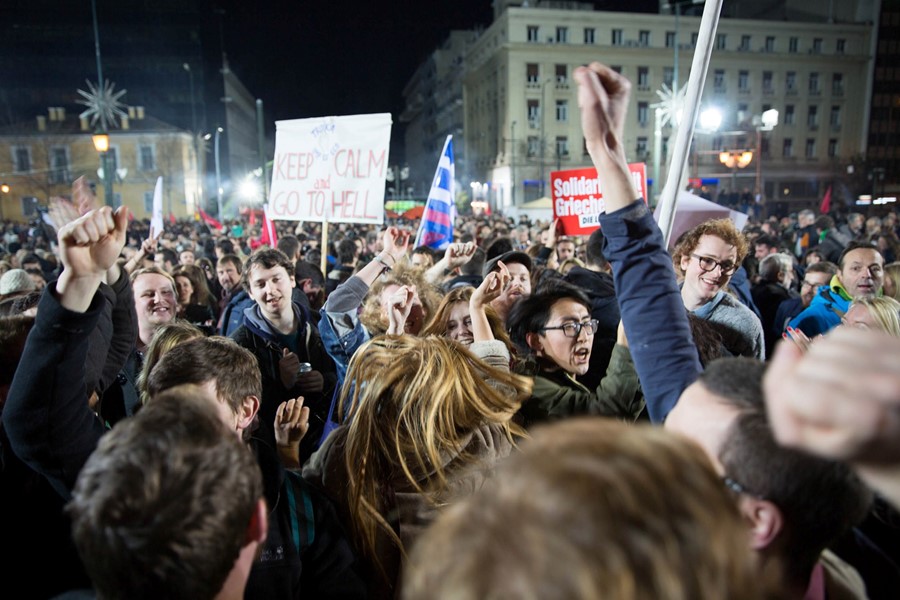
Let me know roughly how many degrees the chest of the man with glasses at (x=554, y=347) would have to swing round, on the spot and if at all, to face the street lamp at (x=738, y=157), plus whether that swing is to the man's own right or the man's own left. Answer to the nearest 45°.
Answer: approximately 135° to the man's own left

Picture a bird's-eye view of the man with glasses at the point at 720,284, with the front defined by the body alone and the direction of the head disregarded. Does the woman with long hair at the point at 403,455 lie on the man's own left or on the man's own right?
on the man's own right

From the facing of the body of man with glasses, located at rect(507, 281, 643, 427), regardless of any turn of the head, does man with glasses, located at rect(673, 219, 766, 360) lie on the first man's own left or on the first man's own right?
on the first man's own left

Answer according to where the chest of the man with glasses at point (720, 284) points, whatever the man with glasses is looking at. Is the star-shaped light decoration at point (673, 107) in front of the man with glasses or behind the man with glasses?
behind

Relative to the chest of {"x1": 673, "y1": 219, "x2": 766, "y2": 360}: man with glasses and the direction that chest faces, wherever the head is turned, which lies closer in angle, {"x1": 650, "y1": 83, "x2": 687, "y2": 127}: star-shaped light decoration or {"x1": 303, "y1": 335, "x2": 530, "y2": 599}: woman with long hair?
the woman with long hair

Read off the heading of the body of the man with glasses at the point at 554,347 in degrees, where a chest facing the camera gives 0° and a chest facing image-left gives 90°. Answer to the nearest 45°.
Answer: approximately 315°

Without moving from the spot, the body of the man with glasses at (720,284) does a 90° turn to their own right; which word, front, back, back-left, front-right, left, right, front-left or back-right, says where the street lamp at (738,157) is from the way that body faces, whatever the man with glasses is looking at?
back-right

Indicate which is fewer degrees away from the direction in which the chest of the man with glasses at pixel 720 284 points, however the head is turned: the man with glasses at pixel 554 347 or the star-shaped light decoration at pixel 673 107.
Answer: the man with glasses

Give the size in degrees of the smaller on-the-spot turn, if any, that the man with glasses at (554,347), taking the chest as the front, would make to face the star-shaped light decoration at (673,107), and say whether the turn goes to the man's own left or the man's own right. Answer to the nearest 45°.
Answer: approximately 135° to the man's own left
